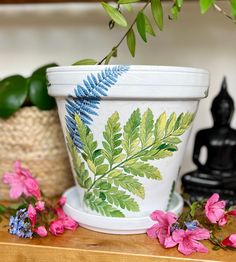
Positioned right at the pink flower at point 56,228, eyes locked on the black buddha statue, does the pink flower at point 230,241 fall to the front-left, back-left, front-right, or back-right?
front-right

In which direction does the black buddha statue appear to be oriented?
toward the camera

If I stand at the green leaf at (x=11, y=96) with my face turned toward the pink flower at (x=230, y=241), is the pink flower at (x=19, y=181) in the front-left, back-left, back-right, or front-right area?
front-right

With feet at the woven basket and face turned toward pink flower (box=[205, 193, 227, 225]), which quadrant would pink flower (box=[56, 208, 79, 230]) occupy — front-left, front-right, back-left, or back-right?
front-right
